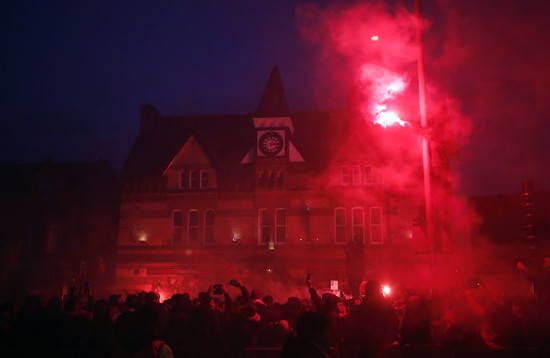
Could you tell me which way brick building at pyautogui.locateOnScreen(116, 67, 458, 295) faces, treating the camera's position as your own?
facing the viewer

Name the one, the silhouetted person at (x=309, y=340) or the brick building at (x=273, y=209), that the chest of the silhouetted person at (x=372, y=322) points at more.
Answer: the brick building

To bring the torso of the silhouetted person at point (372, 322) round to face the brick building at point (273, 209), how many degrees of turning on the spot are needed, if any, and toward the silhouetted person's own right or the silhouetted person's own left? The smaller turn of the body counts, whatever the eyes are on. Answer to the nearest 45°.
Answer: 0° — they already face it

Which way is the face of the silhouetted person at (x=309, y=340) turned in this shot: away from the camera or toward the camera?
away from the camera

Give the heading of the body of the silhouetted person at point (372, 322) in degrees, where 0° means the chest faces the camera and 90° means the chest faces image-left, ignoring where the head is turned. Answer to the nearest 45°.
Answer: approximately 180°

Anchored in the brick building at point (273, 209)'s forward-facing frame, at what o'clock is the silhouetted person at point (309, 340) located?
The silhouetted person is roughly at 12 o'clock from the brick building.

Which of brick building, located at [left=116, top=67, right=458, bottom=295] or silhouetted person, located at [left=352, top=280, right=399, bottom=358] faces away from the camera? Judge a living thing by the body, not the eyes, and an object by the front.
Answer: the silhouetted person

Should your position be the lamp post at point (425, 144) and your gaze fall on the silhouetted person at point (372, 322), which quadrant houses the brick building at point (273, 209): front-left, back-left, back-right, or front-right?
back-right

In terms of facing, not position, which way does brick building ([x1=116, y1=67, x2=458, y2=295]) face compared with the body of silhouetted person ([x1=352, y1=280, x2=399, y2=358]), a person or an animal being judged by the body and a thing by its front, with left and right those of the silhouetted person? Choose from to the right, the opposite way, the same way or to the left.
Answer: the opposite way

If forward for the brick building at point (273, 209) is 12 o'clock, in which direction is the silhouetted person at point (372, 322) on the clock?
The silhouetted person is roughly at 12 o'clock from the brick building.

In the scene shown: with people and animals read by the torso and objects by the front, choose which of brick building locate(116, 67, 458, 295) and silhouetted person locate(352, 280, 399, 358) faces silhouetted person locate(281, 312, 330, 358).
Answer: the brick building
